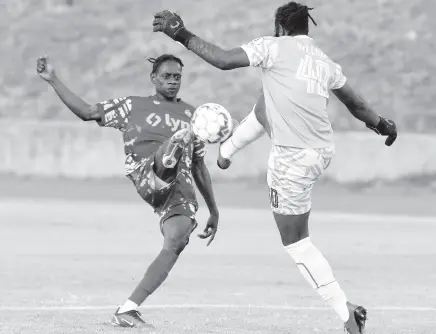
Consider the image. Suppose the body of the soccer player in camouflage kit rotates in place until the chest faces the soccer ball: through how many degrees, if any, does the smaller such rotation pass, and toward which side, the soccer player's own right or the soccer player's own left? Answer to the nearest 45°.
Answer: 0° — they already face it

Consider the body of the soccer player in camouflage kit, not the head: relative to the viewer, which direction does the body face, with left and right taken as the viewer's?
facing the viewer and to the right of the viewer
